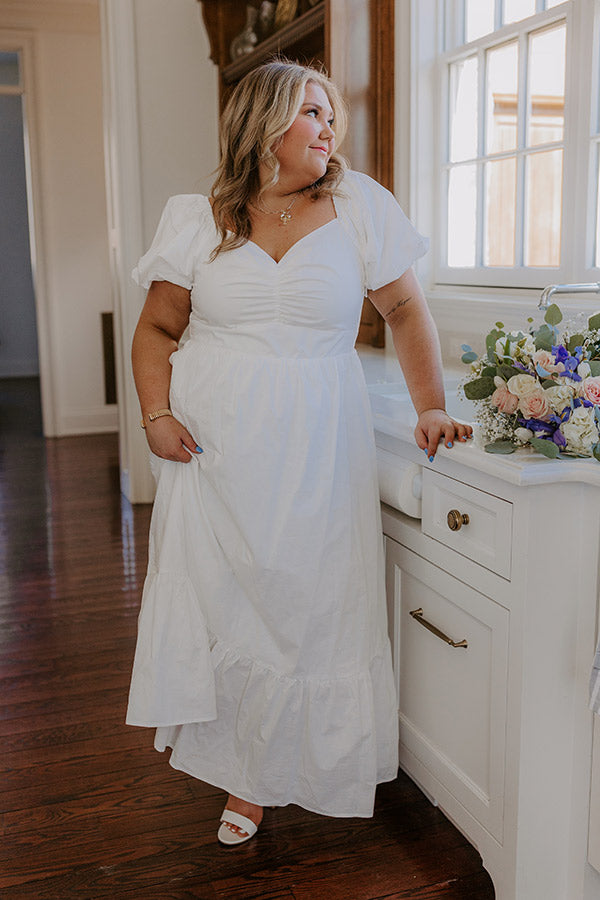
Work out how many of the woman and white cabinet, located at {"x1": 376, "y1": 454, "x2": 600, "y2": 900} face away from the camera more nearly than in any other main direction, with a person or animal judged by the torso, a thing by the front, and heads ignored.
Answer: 0

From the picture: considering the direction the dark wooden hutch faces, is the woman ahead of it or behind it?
ahead

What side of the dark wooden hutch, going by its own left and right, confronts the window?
left

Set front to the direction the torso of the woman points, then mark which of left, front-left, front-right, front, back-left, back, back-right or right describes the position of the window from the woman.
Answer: back-left

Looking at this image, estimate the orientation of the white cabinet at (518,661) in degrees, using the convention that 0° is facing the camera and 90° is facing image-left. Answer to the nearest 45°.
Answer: approximately 45°

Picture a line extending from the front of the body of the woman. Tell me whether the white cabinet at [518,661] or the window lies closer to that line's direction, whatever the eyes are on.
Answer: the white cabinet

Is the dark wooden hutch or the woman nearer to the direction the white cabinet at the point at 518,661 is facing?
the woman

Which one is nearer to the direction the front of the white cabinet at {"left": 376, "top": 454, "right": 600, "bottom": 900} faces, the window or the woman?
the woman

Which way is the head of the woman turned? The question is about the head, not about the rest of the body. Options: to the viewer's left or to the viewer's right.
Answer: to the viewer's right

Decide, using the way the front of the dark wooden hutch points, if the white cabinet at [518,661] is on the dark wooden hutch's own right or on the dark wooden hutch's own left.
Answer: on the dark wooden hutch's own left

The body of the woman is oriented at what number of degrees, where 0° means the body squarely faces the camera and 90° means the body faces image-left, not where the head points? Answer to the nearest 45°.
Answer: approximately 0°
